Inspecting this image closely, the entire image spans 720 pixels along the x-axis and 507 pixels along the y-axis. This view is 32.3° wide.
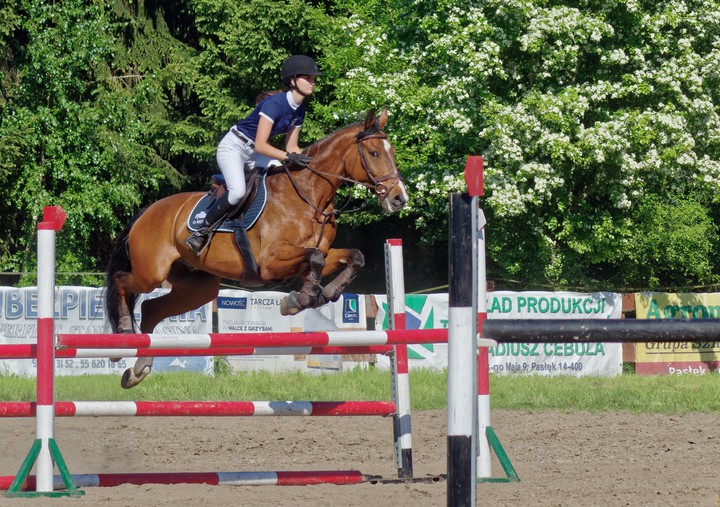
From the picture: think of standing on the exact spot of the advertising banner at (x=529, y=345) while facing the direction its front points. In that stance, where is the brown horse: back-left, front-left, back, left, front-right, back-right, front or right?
front

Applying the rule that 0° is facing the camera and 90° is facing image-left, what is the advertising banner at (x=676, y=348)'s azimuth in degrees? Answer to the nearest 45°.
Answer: approximately 0°

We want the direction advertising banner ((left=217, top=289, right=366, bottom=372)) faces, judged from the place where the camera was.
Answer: facing the viewer

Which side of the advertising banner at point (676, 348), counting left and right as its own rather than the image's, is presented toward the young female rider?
front

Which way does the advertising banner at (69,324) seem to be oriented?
toward the camera

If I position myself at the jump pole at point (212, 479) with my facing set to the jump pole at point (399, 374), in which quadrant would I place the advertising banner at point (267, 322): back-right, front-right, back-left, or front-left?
front-left

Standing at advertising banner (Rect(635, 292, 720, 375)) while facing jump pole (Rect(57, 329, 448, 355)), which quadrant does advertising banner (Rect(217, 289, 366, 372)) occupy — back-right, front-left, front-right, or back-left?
front-right

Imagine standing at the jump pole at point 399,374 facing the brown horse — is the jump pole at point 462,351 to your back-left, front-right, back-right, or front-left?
back-left

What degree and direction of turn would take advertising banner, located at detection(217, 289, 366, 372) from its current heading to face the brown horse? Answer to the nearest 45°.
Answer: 0° — it already faces it

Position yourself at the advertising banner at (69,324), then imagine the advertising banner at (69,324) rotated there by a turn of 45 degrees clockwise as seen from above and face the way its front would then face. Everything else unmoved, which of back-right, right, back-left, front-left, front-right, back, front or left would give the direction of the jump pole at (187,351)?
front-left

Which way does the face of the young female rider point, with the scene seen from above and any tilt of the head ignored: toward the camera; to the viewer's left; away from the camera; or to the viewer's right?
to the viewer's right

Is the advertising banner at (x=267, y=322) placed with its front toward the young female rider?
yes

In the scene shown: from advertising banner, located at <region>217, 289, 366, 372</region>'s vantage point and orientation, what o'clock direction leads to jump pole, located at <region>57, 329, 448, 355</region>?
The jump pole is roughly at 12 o'clock from the advertising banner.

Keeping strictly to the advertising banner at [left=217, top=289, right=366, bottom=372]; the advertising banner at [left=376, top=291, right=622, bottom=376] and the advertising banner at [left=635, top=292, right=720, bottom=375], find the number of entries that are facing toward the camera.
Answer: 3

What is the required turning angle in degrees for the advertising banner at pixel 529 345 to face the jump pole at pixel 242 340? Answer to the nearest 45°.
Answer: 0° — it already faces it

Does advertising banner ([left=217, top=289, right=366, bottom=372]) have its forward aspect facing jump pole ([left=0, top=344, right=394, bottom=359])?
yes

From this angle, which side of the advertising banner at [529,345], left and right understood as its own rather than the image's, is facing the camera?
front

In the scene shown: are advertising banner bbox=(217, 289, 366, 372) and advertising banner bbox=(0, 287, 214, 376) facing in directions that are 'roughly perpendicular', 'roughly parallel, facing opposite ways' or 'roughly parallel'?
roughly parallel

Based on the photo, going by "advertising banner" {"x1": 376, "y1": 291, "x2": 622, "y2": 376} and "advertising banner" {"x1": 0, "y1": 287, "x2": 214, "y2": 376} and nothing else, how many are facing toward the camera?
2
